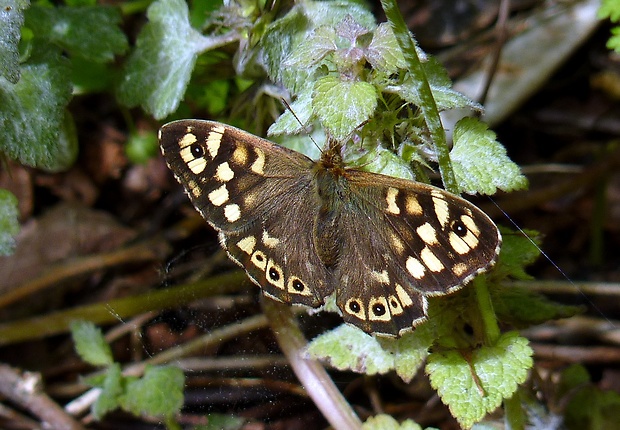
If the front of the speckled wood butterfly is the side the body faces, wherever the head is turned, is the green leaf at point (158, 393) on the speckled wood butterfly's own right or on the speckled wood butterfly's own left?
on the speckled wood butterfly's own left

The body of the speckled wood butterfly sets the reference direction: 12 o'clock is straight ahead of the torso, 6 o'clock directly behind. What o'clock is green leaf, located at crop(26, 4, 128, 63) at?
The green leaf is roughly at 11 o'clock from the speckled wood butterfly.

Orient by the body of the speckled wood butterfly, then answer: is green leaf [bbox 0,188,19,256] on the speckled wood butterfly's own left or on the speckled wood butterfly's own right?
on the speckled wood butterfly's own left

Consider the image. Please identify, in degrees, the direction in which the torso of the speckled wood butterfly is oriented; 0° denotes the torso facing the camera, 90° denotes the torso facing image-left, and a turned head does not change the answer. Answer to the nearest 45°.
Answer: approximately 180°
